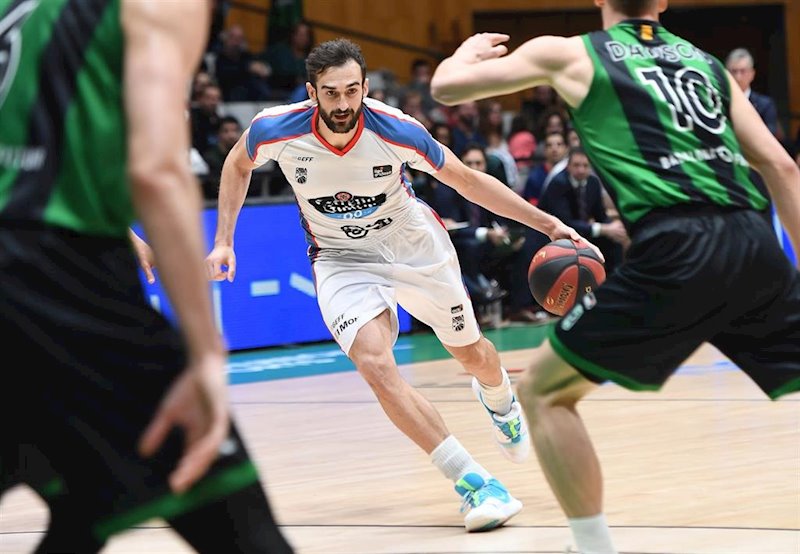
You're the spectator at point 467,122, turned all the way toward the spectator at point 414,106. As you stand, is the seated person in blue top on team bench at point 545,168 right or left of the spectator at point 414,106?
left

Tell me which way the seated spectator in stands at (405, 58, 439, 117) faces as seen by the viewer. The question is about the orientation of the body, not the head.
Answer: toward the camera

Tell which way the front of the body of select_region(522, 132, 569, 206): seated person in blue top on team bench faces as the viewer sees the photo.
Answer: toward the camera

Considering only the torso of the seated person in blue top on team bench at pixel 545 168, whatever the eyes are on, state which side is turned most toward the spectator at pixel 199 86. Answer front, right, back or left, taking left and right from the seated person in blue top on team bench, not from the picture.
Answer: right

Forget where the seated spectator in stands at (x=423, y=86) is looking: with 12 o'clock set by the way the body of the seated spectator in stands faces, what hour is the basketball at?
The basketball is roughly at 12 o'clock from the seated spectator in stands.

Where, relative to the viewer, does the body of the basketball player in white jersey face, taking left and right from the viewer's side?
facing the viewer

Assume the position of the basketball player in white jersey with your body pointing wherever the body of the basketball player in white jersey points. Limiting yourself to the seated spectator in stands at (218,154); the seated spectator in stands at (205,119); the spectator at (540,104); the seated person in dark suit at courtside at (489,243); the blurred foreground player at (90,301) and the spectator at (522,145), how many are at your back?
5

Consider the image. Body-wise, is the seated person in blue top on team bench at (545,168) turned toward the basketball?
yes

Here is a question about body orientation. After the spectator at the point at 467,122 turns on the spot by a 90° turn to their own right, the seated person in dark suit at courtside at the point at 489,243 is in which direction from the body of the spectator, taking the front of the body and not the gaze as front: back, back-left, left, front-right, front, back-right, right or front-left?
left

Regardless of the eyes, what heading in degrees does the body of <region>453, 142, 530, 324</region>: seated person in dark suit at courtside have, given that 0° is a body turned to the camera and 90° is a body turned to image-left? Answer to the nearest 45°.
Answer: approximately 0°

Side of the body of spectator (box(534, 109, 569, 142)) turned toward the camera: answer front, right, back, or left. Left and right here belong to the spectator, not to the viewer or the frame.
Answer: front

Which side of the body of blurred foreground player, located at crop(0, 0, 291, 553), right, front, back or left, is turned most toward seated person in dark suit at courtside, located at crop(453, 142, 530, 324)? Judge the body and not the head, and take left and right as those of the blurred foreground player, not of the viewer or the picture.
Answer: front

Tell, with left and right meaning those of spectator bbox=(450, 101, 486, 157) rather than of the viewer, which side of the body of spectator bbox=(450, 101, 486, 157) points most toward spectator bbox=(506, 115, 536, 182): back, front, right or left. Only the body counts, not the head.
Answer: left

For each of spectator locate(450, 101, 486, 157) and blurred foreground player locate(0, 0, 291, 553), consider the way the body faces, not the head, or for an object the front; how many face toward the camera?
1

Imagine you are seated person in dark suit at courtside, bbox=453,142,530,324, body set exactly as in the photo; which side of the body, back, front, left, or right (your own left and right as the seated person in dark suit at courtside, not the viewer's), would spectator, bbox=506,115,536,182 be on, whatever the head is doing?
back

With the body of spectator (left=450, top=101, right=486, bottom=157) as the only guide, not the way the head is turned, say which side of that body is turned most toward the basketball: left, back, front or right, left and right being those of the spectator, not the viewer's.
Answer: front
